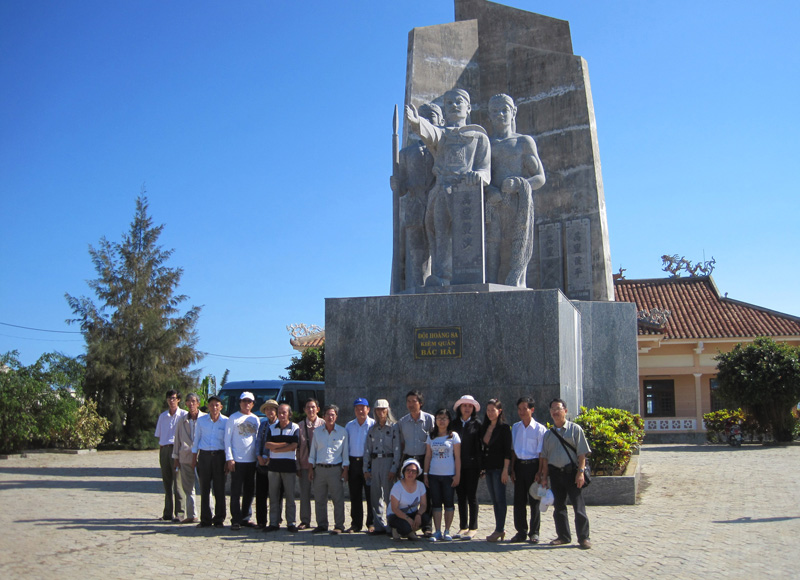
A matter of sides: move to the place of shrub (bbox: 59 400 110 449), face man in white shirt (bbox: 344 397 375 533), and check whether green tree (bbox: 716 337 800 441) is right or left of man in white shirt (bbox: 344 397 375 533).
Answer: left

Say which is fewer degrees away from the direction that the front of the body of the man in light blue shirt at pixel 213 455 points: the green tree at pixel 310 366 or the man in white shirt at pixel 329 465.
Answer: the man in white shirt

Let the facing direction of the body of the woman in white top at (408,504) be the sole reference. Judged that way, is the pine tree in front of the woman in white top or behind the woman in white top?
behind

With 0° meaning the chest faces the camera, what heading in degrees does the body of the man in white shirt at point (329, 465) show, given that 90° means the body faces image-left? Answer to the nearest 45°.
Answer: approximately 0°

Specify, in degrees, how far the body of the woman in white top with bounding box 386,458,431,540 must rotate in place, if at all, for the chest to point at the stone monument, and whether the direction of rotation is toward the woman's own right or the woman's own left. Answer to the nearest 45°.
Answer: approximately 180°

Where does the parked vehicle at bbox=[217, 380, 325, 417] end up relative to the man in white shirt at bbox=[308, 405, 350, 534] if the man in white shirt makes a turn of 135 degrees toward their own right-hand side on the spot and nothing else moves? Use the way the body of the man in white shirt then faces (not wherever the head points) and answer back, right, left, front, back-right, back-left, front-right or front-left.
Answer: front-right
